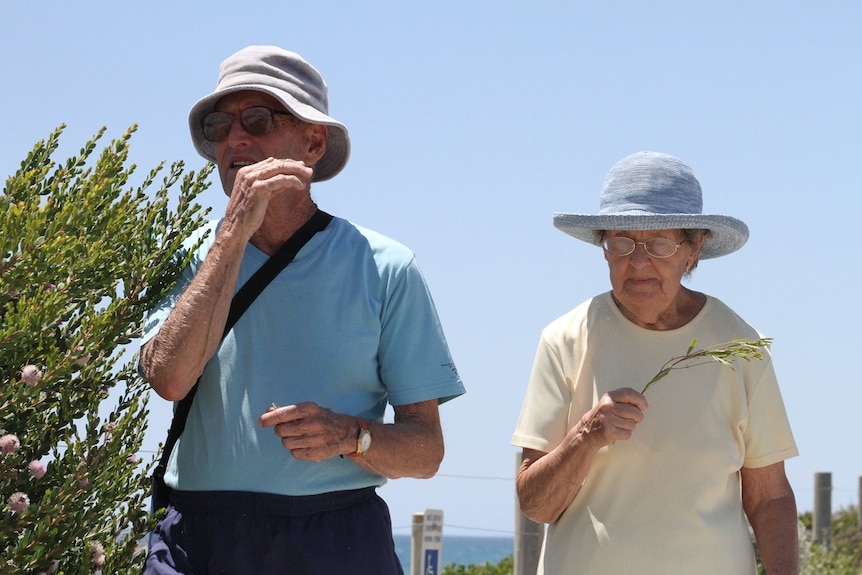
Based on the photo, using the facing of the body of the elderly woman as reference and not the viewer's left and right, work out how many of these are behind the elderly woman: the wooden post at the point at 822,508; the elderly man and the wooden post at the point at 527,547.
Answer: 2

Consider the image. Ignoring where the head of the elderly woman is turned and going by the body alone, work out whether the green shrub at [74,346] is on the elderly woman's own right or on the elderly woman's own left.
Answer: on the elderly woman's own right

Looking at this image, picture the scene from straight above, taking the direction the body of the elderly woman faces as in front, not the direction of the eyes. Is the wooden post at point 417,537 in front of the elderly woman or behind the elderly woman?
behind

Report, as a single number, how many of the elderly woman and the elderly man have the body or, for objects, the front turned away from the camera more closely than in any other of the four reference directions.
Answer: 0

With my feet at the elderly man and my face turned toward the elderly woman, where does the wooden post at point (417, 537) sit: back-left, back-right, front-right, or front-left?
front-left

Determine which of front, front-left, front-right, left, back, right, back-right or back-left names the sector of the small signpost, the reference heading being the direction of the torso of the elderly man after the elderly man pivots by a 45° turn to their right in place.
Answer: right

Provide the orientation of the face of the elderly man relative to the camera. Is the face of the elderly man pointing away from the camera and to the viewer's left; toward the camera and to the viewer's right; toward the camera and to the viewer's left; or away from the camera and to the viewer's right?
toward the camera and to the viewer's left

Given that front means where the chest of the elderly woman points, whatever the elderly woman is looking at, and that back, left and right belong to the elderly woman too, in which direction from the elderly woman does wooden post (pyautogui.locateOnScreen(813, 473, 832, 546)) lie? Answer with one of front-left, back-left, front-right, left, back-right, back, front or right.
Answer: back

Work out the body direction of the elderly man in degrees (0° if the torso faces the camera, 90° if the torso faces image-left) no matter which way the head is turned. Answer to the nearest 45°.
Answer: approximately 45°

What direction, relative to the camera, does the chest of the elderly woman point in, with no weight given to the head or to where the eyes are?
toward the camera
